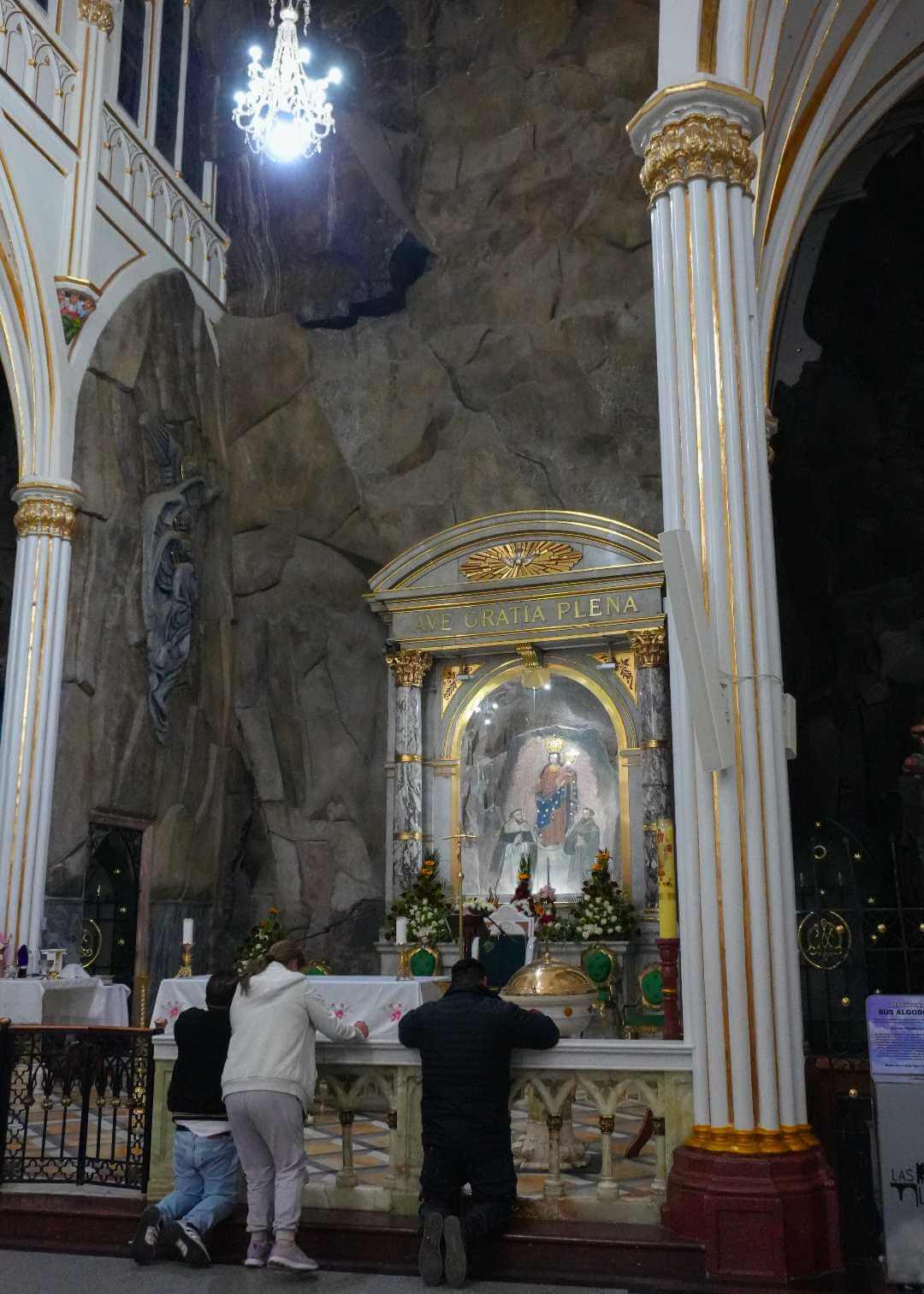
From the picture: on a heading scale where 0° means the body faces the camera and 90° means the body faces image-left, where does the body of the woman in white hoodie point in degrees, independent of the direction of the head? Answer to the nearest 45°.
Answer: approximately 225°

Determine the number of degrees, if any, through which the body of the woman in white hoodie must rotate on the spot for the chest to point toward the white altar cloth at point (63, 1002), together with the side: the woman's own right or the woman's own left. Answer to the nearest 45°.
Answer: approximately 45° to the woman's own left

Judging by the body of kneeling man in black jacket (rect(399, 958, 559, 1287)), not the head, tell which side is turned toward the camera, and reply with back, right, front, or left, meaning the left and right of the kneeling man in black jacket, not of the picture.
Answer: back

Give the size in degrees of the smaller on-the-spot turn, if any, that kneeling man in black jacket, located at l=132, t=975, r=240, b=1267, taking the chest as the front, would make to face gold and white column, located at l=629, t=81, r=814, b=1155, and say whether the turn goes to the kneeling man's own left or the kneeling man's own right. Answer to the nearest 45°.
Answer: approximately 45° to the kneeling man's own right

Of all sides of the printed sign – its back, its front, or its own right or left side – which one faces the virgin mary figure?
back
